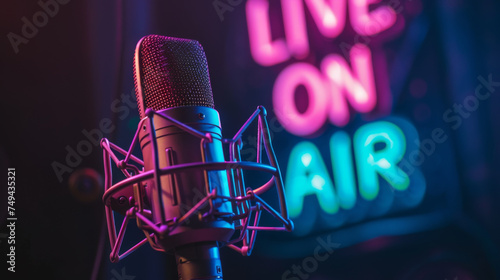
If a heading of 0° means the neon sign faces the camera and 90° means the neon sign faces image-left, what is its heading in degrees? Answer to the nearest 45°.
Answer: approximately 0°

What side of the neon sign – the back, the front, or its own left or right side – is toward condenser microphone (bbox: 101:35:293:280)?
front
